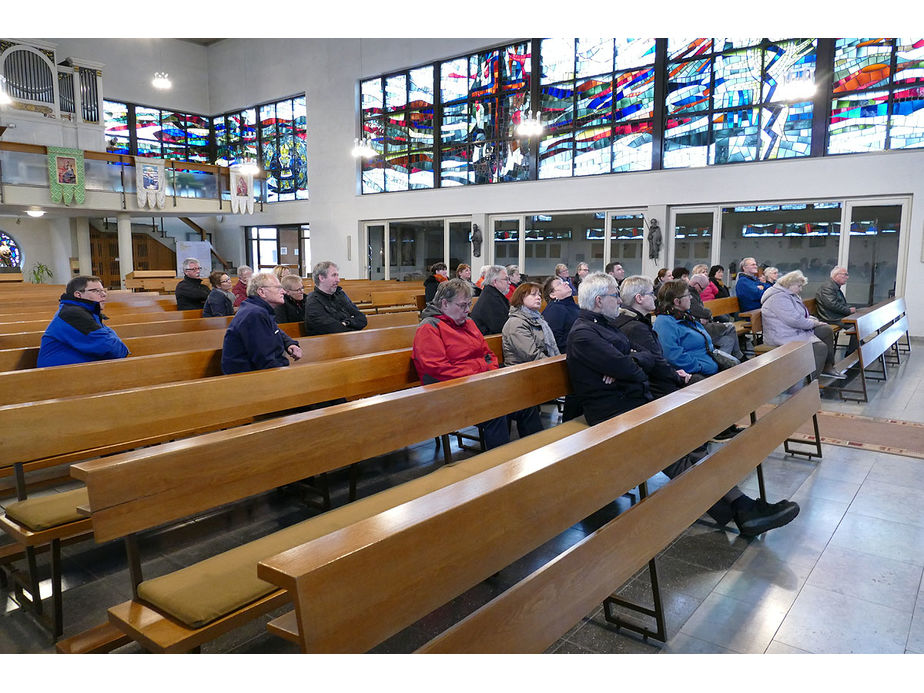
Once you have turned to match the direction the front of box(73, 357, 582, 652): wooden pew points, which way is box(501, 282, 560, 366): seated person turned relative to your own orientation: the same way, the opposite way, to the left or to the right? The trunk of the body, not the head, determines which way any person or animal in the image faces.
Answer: the same way

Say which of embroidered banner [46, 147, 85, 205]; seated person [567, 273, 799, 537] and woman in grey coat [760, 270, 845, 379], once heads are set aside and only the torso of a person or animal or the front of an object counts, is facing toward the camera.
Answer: the embroidered banner

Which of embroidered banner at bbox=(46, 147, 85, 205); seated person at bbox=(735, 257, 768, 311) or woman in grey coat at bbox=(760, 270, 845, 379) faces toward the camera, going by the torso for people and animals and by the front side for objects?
the embroidered banner

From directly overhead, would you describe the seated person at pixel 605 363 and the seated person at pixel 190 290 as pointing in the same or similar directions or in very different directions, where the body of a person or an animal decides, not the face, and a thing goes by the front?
same or similar directions

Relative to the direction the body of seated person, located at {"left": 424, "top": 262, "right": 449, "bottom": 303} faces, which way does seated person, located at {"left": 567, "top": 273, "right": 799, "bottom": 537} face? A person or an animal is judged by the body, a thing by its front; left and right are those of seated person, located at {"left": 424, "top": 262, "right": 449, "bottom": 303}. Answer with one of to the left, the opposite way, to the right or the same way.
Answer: the same way
